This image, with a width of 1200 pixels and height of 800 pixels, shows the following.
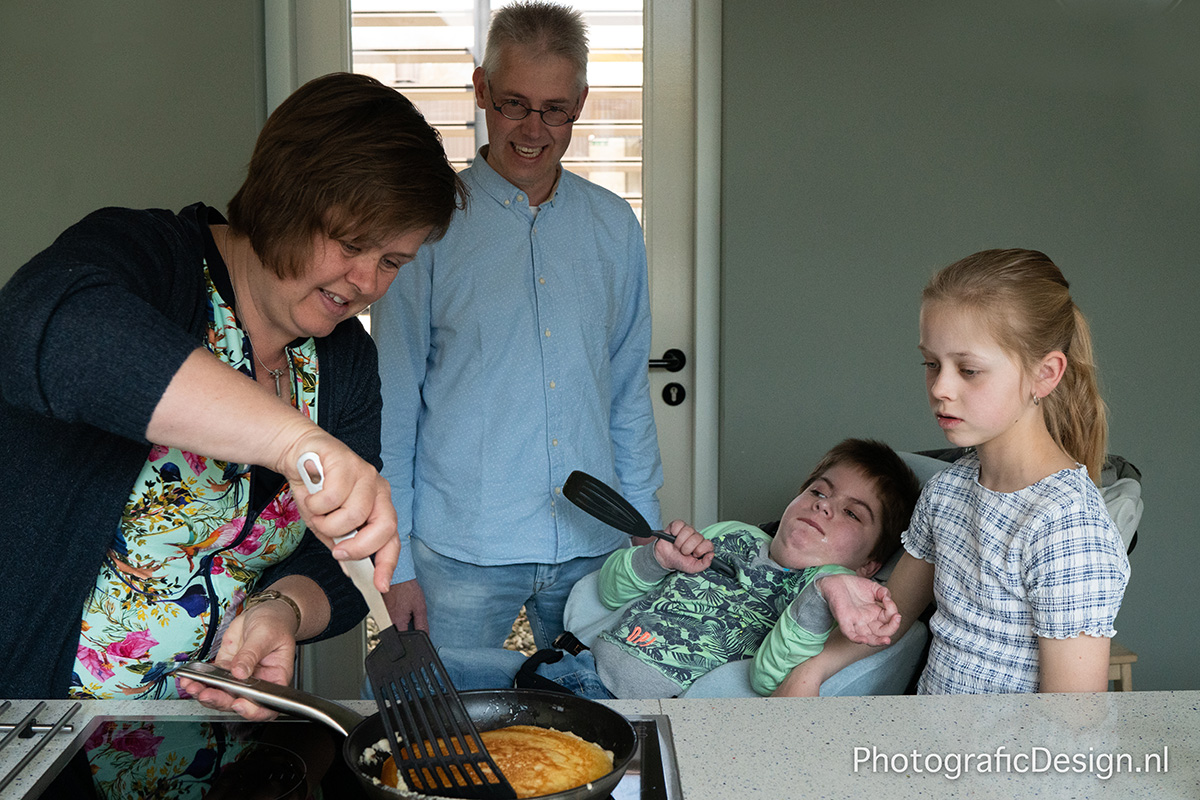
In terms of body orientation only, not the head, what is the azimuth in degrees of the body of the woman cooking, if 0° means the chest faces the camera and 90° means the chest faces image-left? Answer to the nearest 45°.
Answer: approximately 315°

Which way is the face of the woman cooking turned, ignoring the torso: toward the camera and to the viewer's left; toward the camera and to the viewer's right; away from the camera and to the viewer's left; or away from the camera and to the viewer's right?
toward the camera and to the viewer's right

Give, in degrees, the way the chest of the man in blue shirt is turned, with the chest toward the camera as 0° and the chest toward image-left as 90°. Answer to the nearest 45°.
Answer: approximately 0°

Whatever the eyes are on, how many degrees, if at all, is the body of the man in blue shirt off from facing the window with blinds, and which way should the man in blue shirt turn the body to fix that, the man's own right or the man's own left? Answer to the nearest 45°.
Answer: approximately 180°

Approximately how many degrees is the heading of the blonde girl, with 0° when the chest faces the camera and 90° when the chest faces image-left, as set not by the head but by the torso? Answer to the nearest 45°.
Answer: approximately 45°

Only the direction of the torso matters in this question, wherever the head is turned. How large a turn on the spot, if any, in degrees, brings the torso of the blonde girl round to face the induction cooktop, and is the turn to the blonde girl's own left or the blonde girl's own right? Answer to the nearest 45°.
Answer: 0° — they already face it

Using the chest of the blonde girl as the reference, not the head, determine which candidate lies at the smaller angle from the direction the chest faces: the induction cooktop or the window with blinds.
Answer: the induction cooktop
